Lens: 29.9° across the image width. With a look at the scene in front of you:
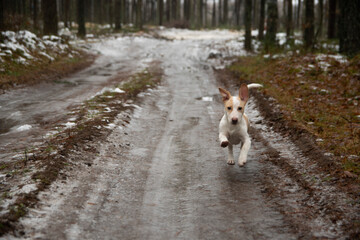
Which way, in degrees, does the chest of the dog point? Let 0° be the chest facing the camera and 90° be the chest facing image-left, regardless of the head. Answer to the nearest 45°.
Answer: approximately 0°
